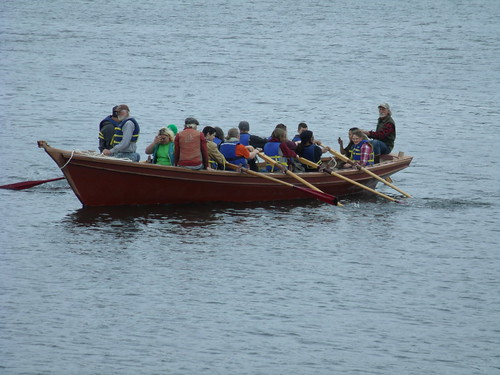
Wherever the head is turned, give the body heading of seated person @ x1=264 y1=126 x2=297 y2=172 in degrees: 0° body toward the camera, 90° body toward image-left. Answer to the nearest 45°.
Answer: approximately 225°

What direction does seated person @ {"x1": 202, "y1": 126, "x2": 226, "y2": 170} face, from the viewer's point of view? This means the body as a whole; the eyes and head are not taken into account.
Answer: to the viewer's right

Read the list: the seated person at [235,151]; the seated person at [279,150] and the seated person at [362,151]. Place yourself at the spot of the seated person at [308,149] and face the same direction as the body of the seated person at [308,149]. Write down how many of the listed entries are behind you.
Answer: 2

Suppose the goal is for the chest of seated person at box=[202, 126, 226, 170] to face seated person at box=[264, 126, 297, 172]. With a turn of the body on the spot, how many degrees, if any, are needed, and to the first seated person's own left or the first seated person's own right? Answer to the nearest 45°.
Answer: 0° — they already face them

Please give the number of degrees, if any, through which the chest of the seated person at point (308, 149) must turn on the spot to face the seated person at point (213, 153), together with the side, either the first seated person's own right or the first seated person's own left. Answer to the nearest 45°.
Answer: approximately 180°

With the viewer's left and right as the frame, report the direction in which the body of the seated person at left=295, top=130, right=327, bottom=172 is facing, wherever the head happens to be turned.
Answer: facing away from the viewer and to the right of the viewer

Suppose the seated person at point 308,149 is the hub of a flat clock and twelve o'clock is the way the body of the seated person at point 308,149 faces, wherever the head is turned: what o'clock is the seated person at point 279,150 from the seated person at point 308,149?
the seated person at point 279,150 is roughly at 6 o'clock from the seated person at point 308,149.

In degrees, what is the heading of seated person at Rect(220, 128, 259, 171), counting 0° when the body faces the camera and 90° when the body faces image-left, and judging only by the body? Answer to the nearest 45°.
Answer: approximately 225°
